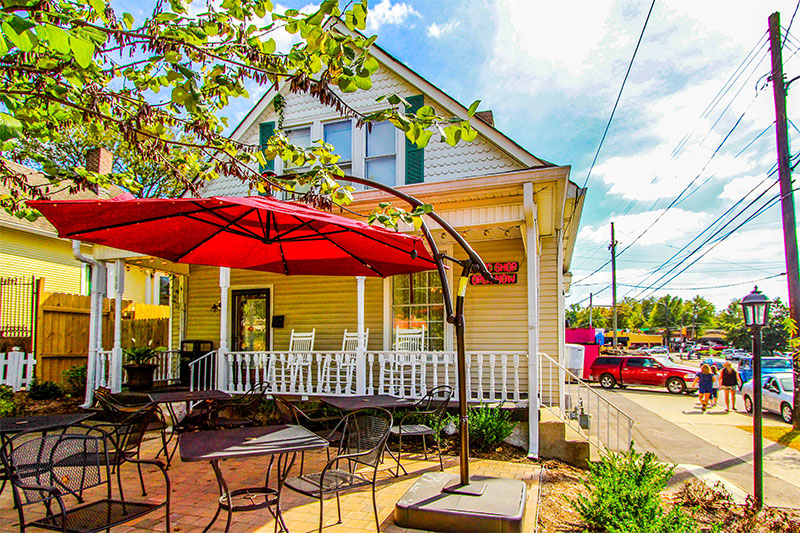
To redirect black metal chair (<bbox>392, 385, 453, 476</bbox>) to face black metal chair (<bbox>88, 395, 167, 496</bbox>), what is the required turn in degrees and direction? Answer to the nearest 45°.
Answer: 0° — it already faces it

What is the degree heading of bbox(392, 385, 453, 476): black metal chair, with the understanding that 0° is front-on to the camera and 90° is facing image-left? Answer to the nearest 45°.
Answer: approximately 45°

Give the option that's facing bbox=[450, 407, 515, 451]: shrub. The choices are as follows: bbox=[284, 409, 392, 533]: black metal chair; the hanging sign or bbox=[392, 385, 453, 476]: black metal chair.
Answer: the hanging sign

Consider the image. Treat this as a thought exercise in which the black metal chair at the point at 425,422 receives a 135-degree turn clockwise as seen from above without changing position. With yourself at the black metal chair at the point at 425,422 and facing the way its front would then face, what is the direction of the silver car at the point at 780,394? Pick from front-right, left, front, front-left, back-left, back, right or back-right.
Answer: front-right

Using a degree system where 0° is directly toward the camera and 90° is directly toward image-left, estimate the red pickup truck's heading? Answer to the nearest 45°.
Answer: approximately 315°
